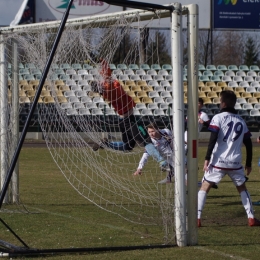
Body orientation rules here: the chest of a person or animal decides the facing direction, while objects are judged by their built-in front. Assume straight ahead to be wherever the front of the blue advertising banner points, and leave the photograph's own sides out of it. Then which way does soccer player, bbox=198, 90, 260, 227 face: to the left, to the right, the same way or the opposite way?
the opposite way

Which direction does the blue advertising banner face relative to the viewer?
toward the camera

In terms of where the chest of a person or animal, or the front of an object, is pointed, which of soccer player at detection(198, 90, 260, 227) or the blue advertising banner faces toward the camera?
the blue advertising banner

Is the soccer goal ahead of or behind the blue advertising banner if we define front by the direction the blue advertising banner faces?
ahead

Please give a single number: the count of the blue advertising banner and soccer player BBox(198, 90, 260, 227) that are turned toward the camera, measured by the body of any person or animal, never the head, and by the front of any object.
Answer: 1

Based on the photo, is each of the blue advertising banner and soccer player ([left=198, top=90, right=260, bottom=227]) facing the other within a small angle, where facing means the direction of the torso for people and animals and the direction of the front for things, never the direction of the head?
yes

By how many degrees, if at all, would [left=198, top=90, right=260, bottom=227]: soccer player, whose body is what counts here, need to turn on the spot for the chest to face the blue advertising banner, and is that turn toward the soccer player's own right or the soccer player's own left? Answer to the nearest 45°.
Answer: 0° — they already face it

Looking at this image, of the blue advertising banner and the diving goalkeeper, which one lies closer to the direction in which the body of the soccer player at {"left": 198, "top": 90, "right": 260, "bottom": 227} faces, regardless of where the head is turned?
the blue advertising banner

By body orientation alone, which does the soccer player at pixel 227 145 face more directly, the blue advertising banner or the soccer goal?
the blue advertising banner

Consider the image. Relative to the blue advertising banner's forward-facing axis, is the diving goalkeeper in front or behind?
in front

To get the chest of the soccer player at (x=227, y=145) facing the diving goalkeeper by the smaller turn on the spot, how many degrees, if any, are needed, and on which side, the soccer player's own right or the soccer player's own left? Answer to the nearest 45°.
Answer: approximately 45° to the soccer player's own left

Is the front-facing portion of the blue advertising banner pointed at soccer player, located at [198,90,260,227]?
yes

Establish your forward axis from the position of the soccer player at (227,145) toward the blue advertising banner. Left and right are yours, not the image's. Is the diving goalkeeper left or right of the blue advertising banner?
left

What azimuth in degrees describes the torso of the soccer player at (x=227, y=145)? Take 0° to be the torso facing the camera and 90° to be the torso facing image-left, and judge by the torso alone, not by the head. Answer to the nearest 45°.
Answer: approximately 180°
